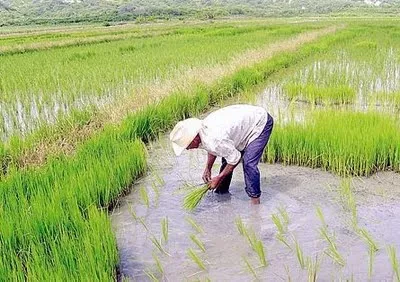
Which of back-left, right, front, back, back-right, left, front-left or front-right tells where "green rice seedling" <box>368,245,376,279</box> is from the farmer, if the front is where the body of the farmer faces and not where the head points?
back-left

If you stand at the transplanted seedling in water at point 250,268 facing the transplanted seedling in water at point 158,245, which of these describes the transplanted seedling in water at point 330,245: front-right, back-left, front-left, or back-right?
back-right

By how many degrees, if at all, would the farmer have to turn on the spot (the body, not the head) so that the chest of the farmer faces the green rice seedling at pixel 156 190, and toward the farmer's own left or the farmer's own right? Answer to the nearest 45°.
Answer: approximately 45° to the farmer's own right

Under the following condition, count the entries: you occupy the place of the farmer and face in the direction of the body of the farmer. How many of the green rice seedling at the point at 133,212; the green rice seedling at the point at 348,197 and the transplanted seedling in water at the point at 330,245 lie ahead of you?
1

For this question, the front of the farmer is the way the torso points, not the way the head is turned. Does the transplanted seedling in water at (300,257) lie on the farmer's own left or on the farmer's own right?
on the farmer's own left

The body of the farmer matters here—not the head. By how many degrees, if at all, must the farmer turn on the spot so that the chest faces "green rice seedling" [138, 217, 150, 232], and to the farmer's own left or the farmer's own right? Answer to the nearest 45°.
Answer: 0° — they already face it

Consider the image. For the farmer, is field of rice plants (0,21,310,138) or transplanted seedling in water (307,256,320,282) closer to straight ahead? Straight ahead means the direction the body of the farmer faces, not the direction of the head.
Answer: the field of rice plants

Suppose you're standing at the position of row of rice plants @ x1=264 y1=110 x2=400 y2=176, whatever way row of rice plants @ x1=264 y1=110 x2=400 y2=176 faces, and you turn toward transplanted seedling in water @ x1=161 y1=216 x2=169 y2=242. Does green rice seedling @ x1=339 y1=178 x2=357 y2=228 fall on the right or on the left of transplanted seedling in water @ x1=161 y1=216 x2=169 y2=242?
left

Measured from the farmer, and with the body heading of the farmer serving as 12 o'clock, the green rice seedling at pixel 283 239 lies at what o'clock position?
The green rice seedling is roughly at 8 o'clock from the farmer.

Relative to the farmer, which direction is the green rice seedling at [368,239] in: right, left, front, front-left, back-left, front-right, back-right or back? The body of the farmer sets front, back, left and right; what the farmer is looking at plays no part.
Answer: back-left

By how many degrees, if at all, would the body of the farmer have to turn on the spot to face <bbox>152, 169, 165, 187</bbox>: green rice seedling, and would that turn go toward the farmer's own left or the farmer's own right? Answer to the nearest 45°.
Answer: approximately 45° to the farmer's own right

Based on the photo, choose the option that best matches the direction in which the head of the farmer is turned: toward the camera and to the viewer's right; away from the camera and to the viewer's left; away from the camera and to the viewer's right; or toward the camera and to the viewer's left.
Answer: toward the camera and to the viewer's left

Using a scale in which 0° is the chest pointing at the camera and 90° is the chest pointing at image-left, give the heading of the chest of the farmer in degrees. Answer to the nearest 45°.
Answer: approximately 90°
